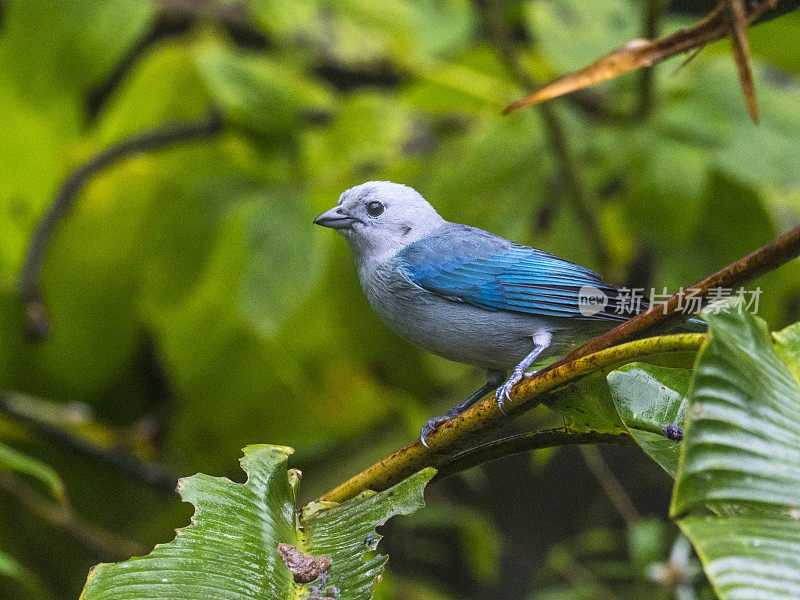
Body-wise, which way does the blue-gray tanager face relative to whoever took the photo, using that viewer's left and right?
facing to the left of the viewer

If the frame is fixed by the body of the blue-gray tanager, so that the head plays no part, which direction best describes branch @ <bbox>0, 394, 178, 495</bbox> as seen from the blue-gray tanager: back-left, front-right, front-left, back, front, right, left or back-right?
front-right
